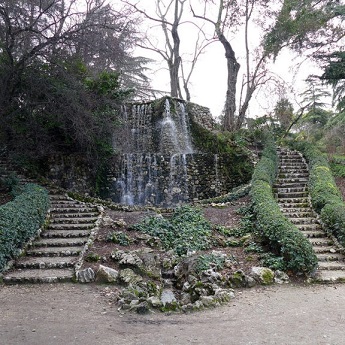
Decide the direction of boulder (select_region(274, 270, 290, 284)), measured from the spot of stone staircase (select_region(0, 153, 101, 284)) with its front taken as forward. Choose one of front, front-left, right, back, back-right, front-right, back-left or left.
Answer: front-left

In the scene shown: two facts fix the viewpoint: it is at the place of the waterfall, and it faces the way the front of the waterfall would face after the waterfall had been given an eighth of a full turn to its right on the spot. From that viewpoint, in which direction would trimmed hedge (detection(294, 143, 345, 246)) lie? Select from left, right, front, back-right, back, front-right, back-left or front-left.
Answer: left

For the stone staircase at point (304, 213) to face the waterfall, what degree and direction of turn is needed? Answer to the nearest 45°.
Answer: approximately 90° to its right

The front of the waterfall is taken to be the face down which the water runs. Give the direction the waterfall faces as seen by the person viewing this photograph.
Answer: facing the viewer

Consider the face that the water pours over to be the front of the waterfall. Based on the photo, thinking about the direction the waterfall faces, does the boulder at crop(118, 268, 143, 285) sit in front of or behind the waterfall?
in front

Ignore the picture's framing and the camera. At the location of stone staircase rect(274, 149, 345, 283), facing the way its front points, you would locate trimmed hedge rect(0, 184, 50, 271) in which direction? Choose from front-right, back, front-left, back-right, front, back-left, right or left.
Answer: front-right

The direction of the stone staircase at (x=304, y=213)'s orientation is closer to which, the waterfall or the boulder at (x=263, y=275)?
the boulder

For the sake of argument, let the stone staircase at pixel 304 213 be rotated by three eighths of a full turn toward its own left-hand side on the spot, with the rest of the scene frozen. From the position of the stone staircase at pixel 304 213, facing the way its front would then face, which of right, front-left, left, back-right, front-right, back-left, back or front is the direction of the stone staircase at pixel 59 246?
back

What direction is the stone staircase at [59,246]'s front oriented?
toward the camera

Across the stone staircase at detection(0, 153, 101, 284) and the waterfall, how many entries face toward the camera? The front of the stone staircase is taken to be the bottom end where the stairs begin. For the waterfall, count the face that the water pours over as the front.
2

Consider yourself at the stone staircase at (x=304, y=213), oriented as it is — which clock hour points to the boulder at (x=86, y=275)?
The boulder is roughly at 1 o'clock from the stone staircase.
